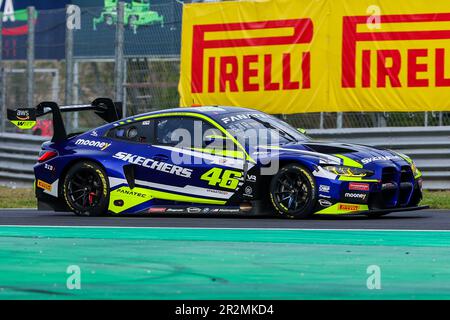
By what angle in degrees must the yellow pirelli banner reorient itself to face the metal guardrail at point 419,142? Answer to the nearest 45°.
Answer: approximately 90° to its left

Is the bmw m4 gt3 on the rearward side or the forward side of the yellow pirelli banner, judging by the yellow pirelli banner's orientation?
on the forward side

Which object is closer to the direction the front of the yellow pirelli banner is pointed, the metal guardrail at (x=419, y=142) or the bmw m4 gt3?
the bmw m4 gt3

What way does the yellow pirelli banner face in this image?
toward the camera

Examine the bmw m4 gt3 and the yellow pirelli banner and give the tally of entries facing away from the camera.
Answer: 0

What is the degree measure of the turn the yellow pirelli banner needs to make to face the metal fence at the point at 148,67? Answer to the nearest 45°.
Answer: approximately 90° to its right

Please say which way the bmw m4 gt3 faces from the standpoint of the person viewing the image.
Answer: facing the viewer and to the right of the viewer
